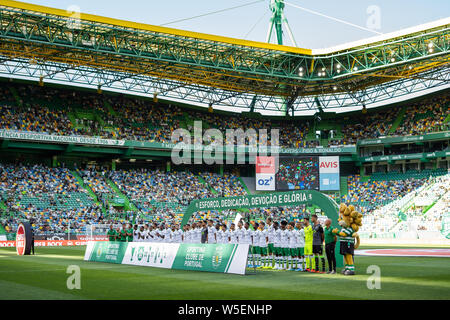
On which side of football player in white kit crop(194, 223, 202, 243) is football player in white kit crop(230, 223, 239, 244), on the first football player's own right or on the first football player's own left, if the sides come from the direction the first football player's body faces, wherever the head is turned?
on the first football player's own left

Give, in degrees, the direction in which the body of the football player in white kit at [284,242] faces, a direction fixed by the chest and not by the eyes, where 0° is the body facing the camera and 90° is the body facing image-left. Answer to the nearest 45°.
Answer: approximately 45°

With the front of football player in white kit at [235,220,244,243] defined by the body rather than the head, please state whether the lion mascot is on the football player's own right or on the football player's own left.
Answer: on the football player's own left

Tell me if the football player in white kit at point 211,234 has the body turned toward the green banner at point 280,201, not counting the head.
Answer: no

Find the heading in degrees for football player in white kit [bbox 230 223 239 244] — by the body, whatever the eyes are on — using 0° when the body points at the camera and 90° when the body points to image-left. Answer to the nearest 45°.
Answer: approximately 45°

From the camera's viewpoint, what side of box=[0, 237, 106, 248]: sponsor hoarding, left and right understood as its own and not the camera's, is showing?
front

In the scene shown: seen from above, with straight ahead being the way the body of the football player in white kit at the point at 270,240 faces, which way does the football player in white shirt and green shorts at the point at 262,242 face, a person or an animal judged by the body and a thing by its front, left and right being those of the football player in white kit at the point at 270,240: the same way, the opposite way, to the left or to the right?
the same way

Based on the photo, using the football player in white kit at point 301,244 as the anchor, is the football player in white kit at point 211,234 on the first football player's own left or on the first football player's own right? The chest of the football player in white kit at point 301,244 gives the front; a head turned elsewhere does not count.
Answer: on the first football player's own right

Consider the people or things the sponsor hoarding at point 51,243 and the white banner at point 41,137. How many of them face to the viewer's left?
0

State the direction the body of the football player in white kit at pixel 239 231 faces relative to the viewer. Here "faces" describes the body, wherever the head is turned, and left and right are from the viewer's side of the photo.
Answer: facing the viewer and to the left of the viewer

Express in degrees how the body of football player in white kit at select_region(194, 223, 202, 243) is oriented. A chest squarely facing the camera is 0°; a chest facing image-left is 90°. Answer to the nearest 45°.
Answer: approximately 45°
